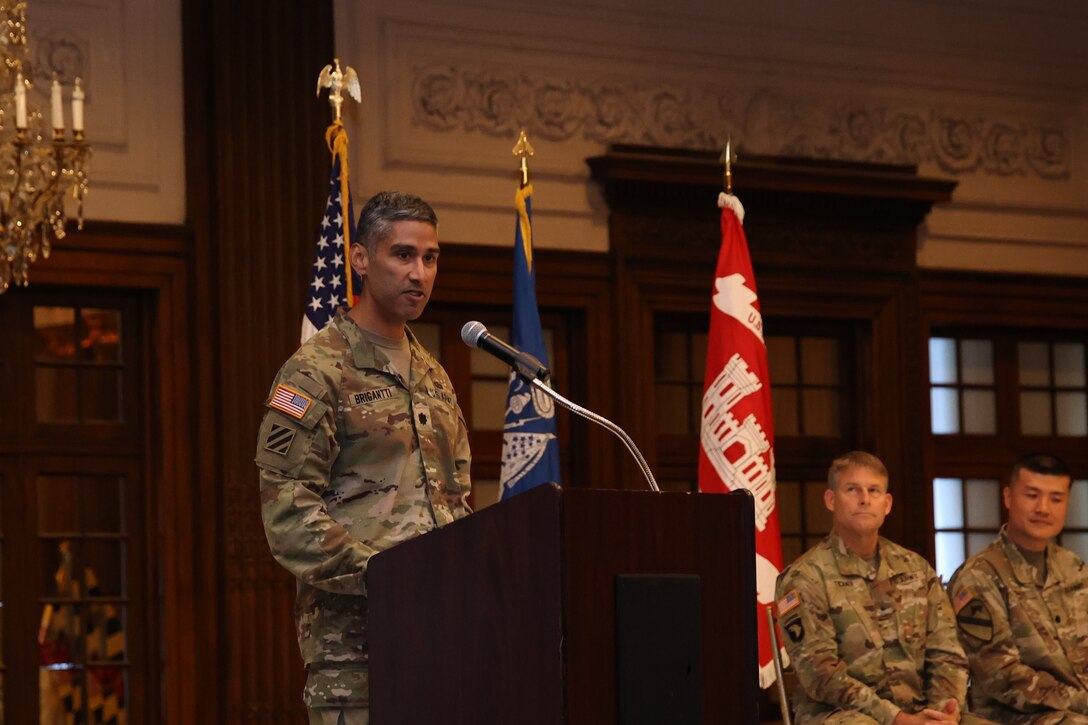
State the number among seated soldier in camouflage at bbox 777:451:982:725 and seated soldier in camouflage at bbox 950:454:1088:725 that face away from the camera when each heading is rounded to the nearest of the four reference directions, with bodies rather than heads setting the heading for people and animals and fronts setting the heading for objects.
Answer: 0

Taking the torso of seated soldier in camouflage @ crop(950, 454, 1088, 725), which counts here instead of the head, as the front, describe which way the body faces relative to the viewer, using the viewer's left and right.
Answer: facing the viewer and to the right of the viewer

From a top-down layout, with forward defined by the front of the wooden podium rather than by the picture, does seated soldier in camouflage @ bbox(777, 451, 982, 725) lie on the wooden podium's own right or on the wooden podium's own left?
on the wooden podium's own left

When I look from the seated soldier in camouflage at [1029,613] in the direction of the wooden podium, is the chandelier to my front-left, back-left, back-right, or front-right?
front-right

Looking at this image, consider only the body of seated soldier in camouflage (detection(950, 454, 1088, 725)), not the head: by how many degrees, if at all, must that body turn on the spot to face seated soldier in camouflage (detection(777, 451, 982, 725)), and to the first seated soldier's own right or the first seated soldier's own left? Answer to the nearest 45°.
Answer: approximately 90° to the first seated soldier's own right

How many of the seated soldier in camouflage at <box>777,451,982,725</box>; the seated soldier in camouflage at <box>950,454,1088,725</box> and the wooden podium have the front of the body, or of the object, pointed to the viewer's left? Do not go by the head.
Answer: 0

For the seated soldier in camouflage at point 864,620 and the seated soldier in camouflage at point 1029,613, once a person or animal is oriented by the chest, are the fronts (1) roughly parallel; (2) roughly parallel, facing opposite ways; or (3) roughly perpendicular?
roughly parallel

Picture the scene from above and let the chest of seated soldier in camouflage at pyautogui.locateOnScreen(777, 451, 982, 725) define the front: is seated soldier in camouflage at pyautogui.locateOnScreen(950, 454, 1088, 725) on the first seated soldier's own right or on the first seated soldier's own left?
on the first seated soldier's own left

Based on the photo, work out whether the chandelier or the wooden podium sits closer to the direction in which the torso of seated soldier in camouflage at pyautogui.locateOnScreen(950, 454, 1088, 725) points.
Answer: the wooden podium

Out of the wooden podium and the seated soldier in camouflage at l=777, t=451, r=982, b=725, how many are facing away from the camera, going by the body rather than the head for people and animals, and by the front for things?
0

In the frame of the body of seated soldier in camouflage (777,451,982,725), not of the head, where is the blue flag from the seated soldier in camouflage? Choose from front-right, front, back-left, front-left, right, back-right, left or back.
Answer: back

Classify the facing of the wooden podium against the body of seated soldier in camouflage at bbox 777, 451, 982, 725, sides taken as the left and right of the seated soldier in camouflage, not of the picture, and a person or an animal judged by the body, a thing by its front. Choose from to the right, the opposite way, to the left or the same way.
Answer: the same way
